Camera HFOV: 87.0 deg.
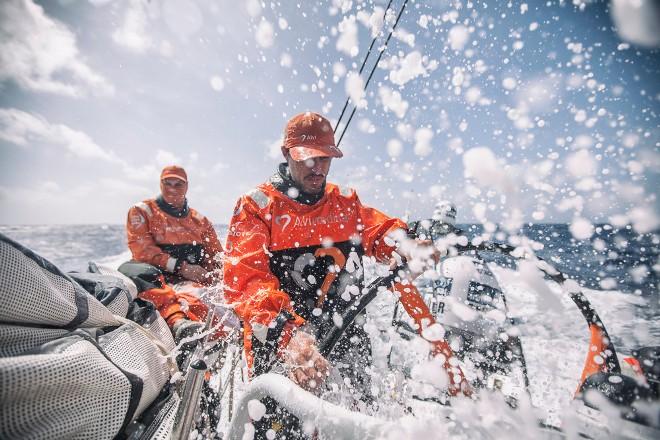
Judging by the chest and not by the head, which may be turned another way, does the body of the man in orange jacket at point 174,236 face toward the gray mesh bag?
yes

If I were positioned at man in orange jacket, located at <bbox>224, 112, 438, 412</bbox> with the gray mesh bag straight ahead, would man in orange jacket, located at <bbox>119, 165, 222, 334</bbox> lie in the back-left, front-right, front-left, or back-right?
back-right

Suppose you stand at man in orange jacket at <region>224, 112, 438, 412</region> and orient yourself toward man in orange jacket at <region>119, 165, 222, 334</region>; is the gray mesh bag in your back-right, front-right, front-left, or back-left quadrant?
back-left

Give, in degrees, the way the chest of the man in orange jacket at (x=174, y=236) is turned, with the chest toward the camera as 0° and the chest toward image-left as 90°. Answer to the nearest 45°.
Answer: approximately 0°

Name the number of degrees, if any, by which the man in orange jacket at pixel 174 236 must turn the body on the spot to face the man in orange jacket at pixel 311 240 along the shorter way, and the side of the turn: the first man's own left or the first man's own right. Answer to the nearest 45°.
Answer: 0° — they already face them
